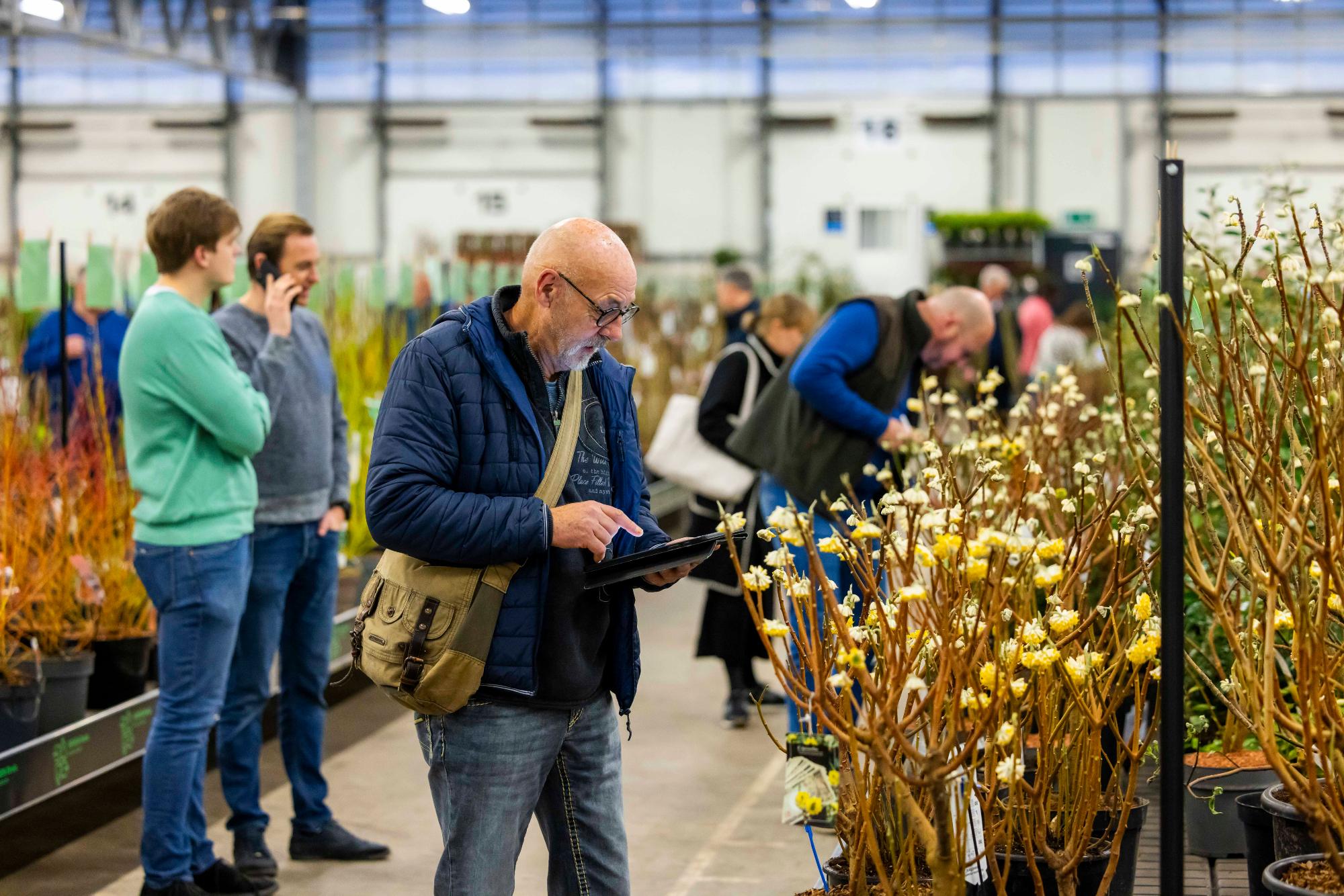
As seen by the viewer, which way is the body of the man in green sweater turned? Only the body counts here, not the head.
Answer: to the viewer's right

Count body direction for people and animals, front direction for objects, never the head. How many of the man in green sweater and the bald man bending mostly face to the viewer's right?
2

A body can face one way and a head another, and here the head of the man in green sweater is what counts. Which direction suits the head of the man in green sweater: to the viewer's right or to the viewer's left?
to the viewer's right

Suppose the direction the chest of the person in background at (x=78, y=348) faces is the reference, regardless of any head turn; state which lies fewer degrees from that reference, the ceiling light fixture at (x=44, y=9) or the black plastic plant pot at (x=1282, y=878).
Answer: the black plastic plant pot

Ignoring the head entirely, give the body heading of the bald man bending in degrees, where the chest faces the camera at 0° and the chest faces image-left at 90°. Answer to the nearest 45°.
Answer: approximately 270°

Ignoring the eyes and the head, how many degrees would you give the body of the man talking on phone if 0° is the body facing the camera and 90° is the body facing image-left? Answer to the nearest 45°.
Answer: approximately 315°

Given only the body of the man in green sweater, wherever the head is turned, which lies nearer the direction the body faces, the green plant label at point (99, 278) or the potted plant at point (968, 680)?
the potted plant
